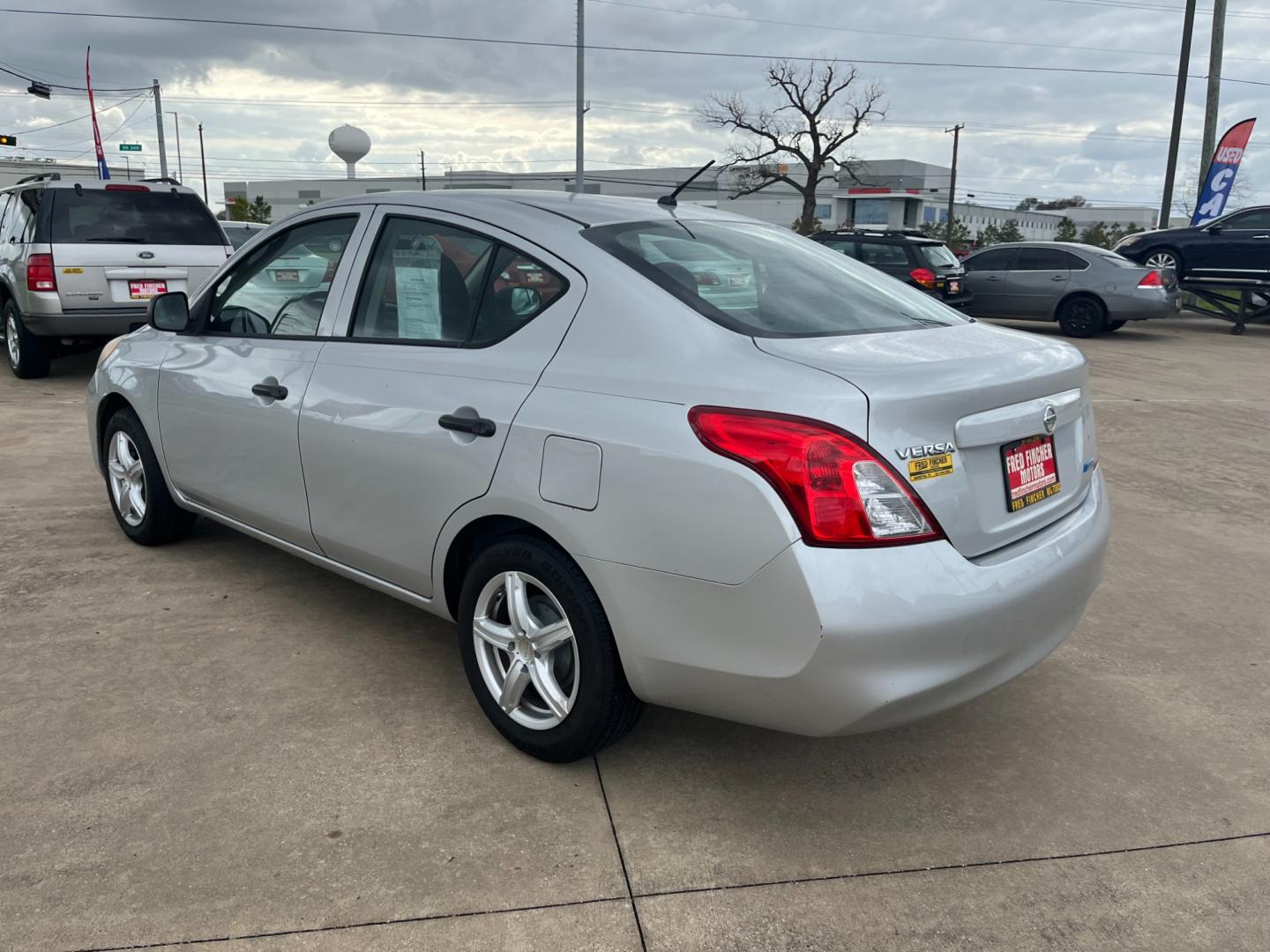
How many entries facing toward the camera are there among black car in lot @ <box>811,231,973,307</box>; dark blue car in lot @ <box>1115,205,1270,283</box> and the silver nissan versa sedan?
0

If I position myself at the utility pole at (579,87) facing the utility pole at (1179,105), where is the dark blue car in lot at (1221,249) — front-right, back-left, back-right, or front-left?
front-right

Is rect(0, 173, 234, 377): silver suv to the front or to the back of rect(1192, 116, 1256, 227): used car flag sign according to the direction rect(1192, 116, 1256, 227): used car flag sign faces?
to the front

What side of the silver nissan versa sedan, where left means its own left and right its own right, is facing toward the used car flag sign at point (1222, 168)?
right

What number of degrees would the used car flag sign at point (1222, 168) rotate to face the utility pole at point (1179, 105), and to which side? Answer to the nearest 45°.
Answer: approximately 135° to its right

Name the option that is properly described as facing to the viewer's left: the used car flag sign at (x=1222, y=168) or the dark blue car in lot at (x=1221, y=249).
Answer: the dark blue car in lot

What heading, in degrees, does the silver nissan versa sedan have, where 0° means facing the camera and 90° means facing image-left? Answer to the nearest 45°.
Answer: approximately 135°

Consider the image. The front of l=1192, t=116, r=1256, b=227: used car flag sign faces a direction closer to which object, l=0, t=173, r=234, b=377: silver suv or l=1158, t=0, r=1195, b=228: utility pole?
the silver suv

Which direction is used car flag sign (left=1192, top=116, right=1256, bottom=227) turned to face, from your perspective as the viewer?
facing the viewer

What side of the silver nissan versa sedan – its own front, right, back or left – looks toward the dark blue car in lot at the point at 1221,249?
right

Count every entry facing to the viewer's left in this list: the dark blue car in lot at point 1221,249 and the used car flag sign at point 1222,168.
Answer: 1

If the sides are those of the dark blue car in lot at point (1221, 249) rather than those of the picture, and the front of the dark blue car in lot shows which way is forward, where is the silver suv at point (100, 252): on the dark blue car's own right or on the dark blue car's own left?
on the dark blue car's own left

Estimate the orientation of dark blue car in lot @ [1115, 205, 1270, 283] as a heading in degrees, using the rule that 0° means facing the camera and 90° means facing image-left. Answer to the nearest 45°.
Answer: approximately 90°

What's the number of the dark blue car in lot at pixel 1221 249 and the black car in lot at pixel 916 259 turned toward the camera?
0

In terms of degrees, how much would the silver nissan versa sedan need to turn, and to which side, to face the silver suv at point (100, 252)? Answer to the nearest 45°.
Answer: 0° — it already faces it

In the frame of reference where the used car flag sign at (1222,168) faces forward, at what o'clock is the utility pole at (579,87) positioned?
The utility pole is roughly at 3 o'clock from the used car flag sign.

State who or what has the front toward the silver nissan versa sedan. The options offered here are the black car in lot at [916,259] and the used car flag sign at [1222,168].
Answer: the used car flag sign
